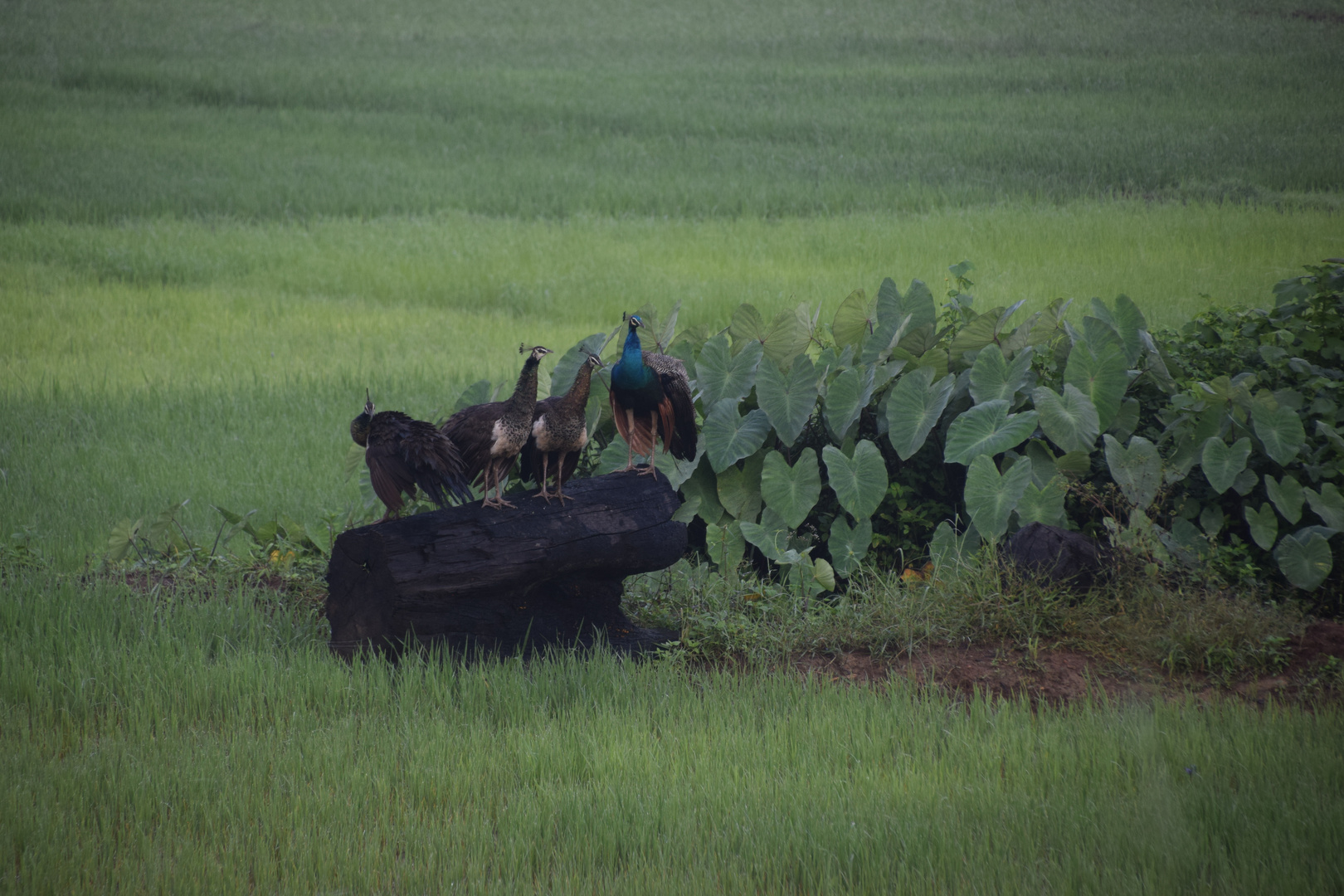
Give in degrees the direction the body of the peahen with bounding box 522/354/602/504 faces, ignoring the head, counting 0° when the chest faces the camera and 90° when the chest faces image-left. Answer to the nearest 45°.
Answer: approximately 315°

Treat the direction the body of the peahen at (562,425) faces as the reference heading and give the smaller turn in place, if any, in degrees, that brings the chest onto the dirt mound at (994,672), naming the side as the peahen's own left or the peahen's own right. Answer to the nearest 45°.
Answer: approximately 45° to the peahen's own left
